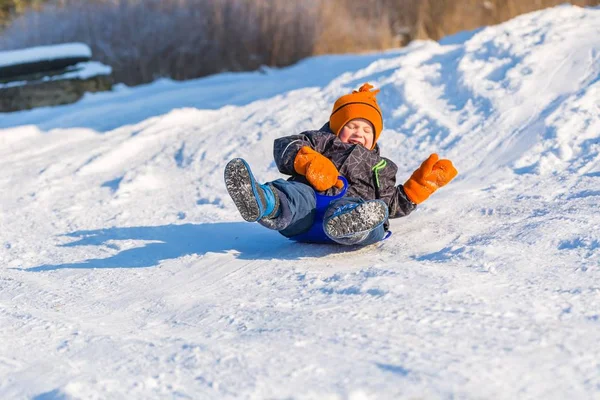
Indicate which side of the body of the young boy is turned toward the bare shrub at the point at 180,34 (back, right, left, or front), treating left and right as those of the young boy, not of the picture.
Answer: back

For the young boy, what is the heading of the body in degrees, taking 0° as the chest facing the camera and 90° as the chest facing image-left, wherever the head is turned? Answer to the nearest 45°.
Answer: approximately 0°
